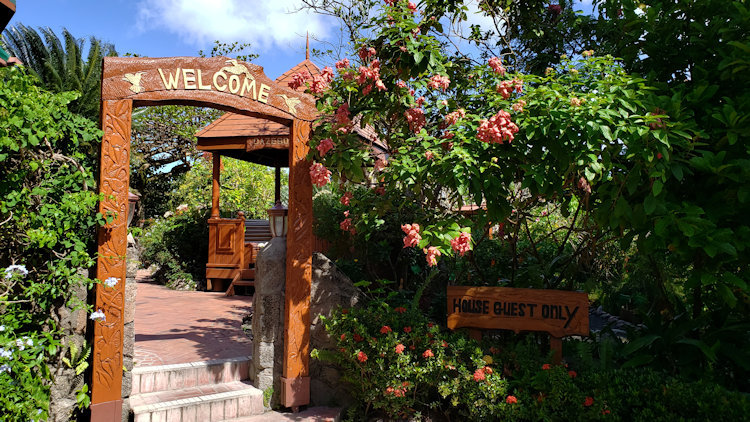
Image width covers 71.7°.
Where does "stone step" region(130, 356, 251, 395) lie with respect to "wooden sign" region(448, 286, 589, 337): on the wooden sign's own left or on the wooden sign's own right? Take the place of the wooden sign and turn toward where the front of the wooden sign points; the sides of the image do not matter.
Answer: on the wooden sign's own right

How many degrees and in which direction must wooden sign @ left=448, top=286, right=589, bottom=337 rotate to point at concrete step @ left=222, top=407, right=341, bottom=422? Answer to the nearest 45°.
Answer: approximately 90° to its right

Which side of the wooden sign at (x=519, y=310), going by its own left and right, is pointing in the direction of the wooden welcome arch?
right

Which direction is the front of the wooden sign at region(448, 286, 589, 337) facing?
toward the camera

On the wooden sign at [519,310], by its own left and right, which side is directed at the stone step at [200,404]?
right

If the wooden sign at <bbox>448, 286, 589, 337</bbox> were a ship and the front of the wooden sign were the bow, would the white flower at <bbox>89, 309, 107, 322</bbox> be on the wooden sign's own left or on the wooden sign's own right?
on the wooden sign's own right

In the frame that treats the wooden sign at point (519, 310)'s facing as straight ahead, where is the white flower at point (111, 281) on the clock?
The white flower is roughly at 2 o'clock from the wooden sign.

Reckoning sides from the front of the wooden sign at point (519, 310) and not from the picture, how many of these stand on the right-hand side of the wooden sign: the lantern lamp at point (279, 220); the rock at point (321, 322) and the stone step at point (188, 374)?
3
